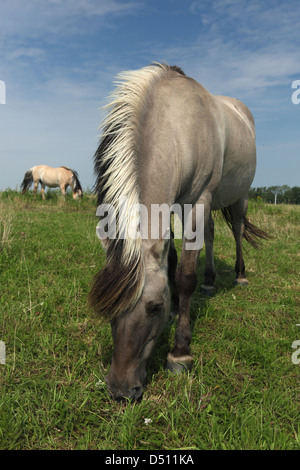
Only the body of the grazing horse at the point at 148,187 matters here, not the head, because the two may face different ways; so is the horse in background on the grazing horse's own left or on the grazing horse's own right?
on the grazing horse's own right

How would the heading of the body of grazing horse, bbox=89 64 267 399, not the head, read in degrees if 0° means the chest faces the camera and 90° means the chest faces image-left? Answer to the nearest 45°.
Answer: approximately 45°
